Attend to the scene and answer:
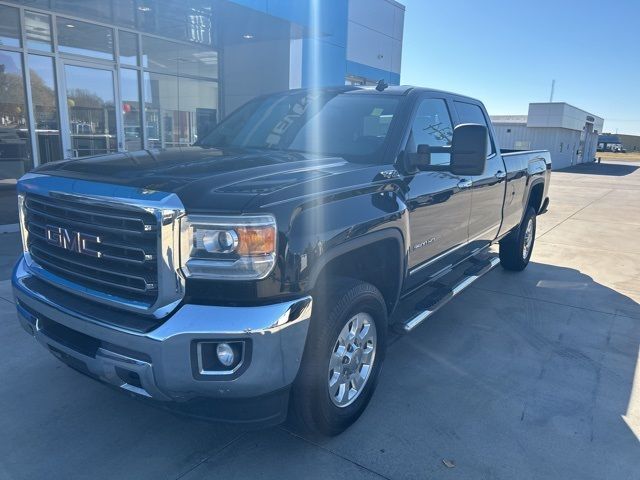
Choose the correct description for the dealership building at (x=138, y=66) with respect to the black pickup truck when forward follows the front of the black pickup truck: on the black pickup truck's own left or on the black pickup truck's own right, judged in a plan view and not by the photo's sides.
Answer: on the black pickup truck's own right

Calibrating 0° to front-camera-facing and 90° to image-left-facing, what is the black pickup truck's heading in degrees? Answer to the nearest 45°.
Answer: approximately 45°

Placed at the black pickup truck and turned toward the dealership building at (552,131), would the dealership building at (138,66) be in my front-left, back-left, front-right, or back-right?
front-left

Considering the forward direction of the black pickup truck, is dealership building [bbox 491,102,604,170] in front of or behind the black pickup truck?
behind
